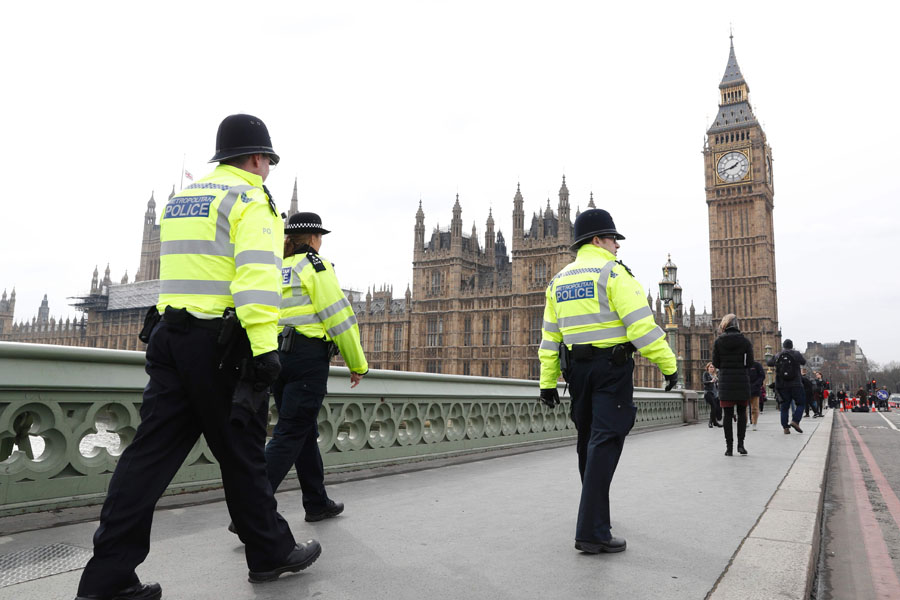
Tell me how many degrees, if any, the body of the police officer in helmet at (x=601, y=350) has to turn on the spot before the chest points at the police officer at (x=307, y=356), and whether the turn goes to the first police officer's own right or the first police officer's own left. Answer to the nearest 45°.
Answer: approximately 135° to the first police officer's own left

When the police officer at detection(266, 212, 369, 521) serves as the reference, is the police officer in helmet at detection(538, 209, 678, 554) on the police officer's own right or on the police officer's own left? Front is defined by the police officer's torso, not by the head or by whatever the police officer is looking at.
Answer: on the police officer's own right

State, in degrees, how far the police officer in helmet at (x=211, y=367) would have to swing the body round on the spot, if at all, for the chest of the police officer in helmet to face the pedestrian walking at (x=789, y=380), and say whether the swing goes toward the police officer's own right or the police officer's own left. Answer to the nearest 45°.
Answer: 0° — they already face them

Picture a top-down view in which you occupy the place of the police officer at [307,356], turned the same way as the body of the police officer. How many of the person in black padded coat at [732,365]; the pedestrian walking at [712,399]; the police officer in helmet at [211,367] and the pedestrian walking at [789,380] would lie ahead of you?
3

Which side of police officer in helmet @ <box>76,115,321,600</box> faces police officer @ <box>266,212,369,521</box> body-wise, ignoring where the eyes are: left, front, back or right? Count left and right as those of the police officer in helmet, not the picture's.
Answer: front

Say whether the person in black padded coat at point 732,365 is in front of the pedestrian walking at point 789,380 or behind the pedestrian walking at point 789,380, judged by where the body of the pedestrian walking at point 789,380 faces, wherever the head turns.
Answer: behind

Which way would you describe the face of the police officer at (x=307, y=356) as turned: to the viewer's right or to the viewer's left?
to the viewer's right

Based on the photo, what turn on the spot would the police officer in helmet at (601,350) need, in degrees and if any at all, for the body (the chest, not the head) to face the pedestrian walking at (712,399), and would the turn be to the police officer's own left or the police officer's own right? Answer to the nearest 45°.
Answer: approximately 45° to the police officer's own left

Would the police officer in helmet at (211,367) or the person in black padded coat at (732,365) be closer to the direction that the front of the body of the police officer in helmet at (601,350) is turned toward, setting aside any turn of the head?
the person in black padded coat

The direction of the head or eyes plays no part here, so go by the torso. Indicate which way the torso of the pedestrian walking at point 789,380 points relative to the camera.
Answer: away from the camera

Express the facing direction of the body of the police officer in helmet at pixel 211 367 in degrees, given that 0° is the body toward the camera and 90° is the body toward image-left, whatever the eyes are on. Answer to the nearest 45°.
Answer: approximately 225°

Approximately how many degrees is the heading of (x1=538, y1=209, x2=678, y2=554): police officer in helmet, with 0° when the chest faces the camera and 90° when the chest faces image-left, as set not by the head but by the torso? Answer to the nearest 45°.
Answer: approximately 225°
